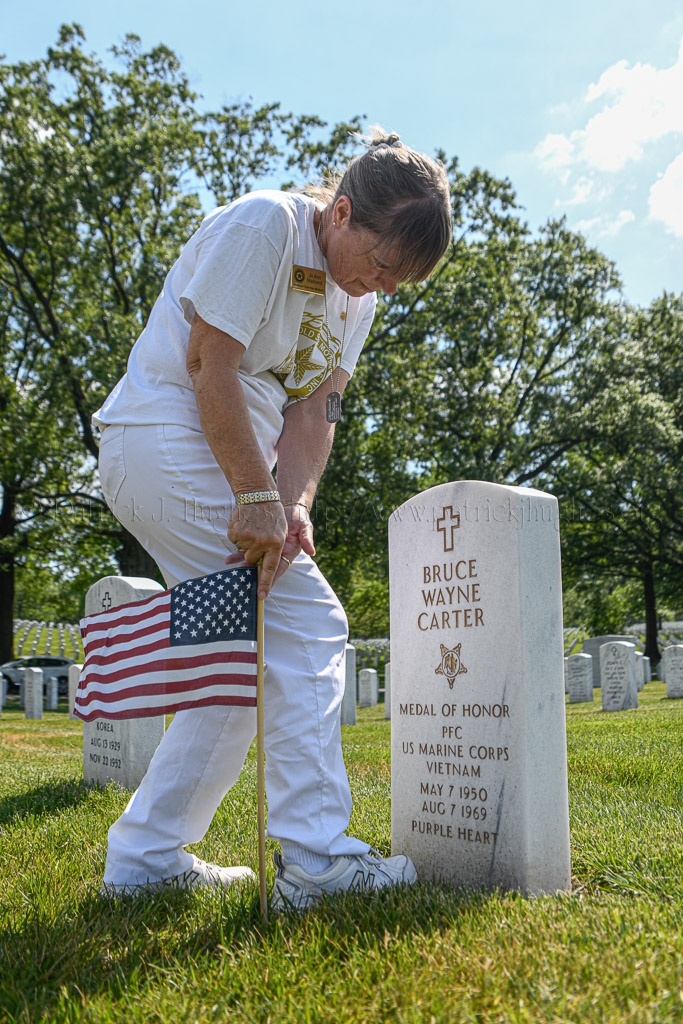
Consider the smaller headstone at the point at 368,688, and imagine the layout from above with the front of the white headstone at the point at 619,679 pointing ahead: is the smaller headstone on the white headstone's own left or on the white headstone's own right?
on the white headstone's own right

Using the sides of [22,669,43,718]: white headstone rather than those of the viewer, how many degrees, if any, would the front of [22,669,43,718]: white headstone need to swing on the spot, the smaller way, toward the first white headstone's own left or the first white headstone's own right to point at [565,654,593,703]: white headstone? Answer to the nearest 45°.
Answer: approximately 135° to the first white headstone's own left

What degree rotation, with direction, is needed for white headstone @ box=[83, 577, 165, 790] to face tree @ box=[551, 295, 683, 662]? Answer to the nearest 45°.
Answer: approximately 180°

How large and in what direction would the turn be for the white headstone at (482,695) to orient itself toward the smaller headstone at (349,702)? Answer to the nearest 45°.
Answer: approximately 135° to its right

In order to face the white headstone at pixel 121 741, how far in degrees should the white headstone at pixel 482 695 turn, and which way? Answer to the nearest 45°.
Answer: approximately 90° to its right
